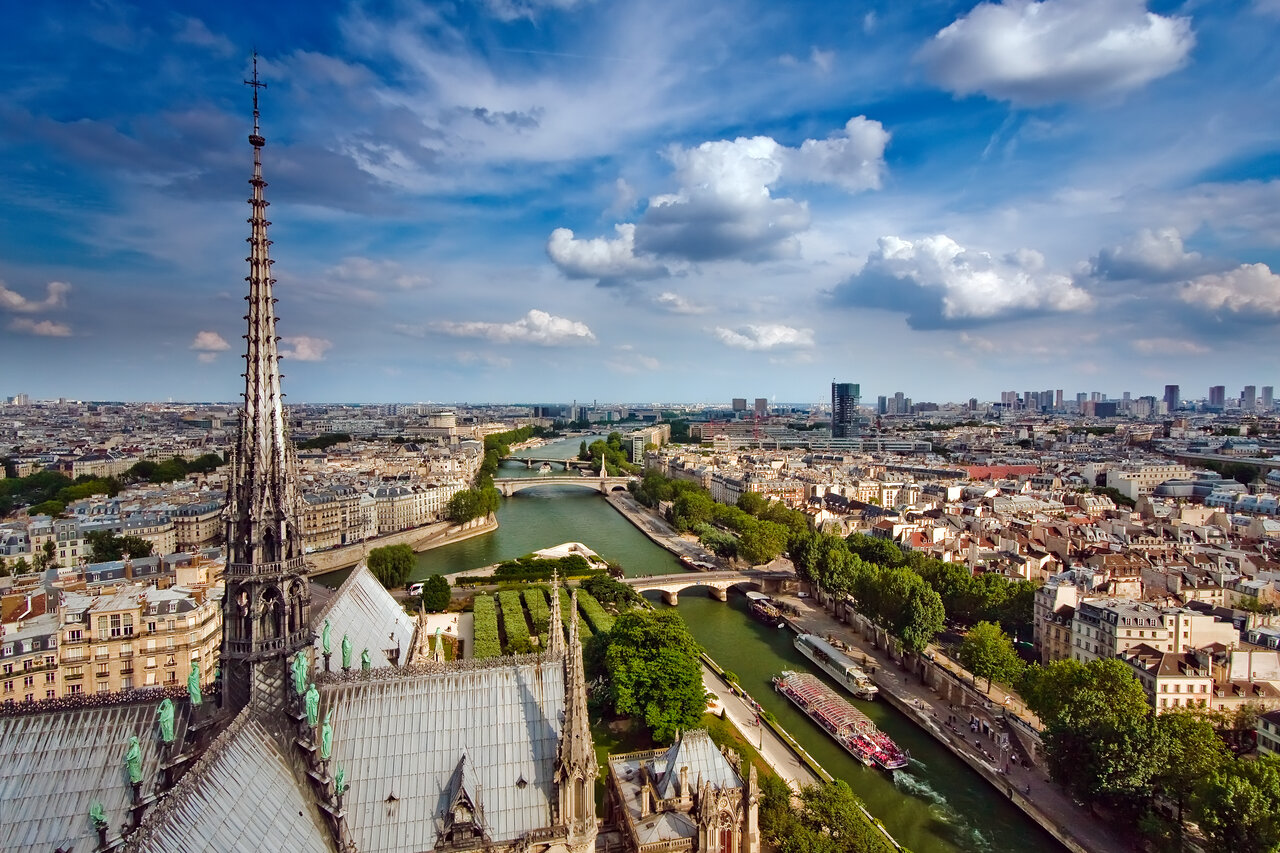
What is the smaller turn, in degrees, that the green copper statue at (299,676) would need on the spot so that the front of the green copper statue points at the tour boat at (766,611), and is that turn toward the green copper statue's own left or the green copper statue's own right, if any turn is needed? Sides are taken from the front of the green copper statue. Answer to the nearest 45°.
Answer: approximately 90° to the green copper statue's own left

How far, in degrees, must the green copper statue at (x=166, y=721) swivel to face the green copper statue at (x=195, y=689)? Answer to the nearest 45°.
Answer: approximately 135° to its right

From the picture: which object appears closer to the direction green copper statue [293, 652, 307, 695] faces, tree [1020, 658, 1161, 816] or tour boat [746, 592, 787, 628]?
the tree

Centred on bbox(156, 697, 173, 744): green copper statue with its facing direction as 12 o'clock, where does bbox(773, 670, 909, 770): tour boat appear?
The tour boat is roughly at 7 o'clock from the green copper statue.

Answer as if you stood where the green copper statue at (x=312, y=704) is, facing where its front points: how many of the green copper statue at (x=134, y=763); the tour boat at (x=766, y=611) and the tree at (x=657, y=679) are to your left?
2

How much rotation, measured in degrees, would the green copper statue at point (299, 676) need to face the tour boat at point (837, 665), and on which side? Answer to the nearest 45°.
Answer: approximately 90° to its left

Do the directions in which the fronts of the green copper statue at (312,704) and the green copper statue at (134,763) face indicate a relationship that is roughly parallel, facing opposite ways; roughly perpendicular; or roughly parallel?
roughly perpendicular

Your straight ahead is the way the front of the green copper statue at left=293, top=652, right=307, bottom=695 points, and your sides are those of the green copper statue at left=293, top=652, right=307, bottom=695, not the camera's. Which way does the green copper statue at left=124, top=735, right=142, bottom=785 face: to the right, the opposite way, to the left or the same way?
to the right

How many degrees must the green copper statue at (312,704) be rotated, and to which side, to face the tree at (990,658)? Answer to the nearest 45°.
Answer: approximately 45° to its left

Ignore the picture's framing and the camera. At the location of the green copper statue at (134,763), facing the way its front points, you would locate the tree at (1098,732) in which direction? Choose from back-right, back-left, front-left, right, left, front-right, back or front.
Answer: back-left

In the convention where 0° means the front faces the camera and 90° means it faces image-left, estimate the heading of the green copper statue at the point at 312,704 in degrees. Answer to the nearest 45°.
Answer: approximately 315°

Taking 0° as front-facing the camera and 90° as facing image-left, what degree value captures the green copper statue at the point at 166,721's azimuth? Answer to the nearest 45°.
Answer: approximately 45°

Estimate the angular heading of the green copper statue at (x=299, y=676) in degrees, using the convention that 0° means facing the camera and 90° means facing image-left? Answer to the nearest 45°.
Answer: approximately 315°

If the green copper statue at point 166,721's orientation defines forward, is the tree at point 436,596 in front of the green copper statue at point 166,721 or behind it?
behind
